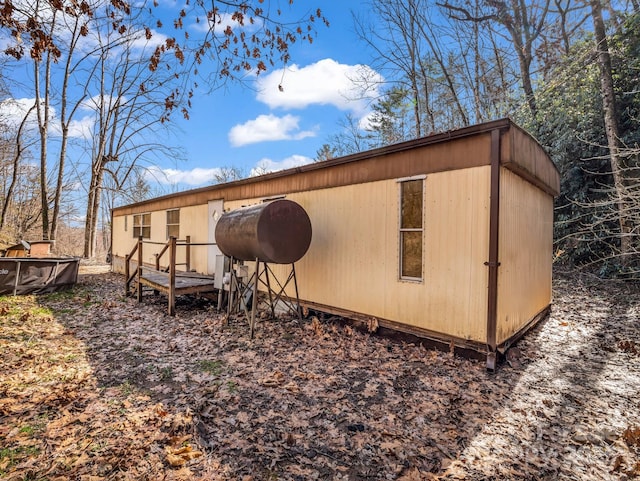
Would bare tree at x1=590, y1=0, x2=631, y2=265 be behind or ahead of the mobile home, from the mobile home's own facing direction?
behind

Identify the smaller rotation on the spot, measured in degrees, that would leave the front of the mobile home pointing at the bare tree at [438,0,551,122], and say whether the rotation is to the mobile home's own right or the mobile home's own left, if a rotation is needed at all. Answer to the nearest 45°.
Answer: approximately 180°

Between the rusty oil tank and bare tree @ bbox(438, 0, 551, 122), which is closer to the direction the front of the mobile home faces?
the rusty oil tank

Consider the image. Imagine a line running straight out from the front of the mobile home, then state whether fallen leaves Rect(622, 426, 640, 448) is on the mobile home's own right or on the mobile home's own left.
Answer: on the mobile home's own left

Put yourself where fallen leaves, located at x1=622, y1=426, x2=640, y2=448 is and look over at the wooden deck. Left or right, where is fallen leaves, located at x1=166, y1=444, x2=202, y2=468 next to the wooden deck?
left

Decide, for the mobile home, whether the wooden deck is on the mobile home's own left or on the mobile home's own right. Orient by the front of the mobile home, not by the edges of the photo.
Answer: on the mobile home's own right

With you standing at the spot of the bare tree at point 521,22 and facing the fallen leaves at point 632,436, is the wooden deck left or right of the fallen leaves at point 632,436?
right

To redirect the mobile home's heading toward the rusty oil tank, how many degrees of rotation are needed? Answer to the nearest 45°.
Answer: approximately 45° to its right

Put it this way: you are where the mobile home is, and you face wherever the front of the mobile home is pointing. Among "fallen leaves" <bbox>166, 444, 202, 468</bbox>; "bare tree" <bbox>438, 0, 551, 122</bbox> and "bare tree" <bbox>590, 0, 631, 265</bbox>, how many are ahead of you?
1

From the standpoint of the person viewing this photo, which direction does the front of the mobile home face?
facing the viewer and to the left of the viewer
